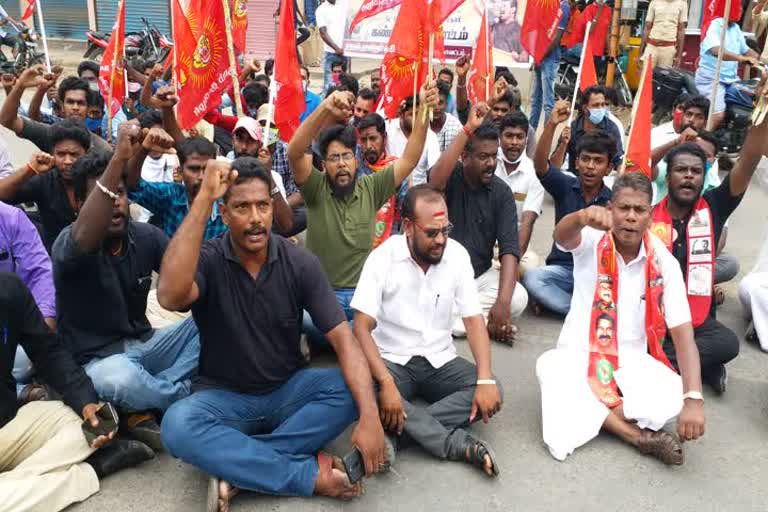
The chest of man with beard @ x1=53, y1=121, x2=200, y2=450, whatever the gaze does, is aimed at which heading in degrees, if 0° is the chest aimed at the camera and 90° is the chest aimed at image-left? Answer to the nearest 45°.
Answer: approximately 315°

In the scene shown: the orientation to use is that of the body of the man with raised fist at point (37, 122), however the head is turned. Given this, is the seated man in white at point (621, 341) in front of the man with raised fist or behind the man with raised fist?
in front

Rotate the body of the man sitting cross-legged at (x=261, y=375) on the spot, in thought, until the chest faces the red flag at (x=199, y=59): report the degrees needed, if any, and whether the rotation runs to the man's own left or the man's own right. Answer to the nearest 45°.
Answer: approximately 180°

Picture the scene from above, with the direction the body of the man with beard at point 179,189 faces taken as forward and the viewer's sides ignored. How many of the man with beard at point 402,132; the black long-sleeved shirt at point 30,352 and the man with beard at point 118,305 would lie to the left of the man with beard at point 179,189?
1

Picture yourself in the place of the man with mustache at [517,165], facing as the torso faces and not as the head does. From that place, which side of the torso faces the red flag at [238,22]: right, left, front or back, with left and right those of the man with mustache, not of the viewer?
right

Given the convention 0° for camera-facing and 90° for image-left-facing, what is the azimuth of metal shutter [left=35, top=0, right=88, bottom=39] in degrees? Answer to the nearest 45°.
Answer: approximately 0°

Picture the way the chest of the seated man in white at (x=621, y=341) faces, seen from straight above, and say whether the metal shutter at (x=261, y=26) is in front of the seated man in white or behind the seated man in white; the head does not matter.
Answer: behind
